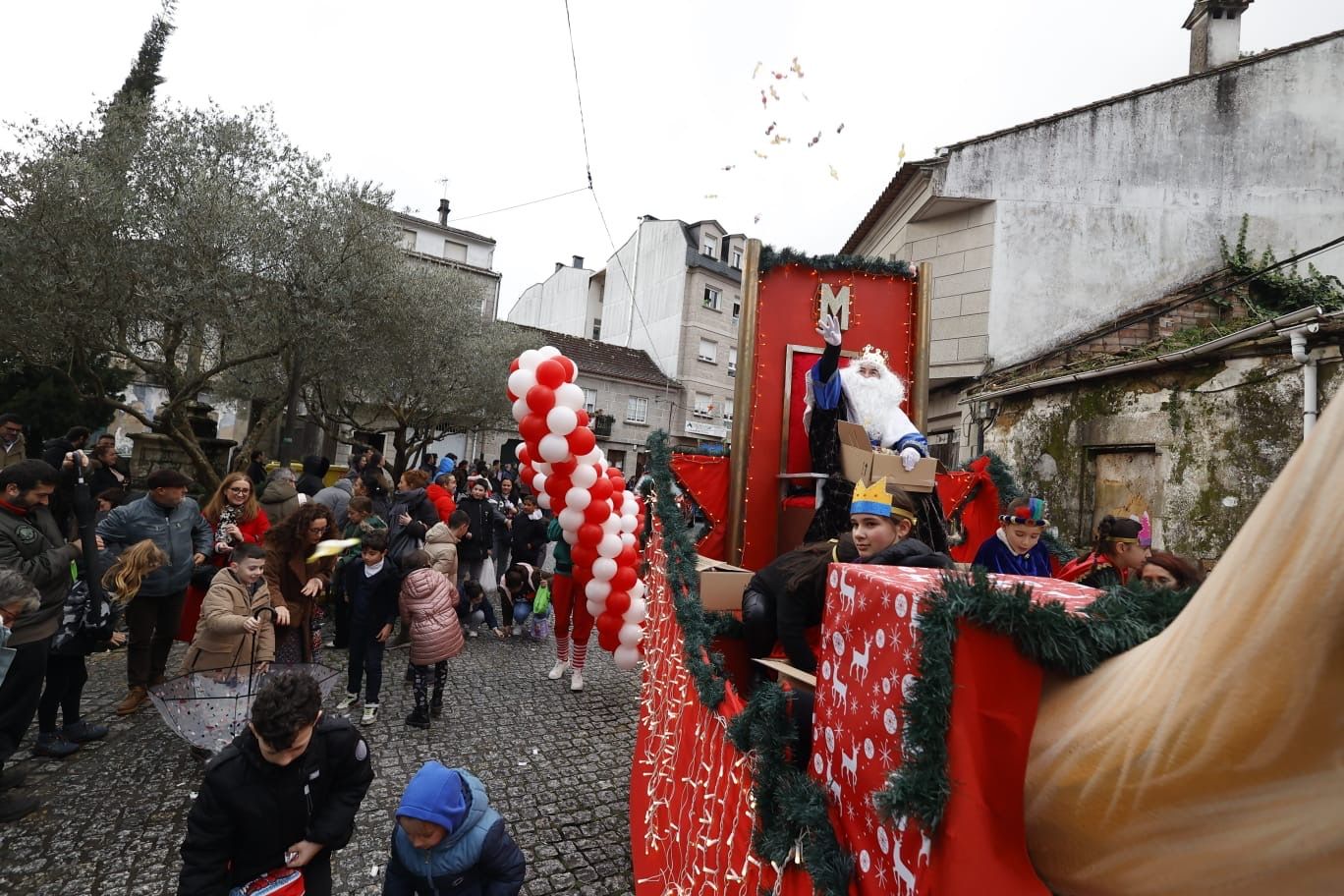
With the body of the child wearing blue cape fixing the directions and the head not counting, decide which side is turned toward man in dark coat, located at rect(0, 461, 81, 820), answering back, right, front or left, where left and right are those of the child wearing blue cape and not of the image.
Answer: right

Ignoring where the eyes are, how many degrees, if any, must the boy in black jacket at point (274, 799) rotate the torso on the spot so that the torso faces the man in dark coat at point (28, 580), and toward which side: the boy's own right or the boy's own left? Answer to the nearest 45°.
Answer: approximately 135° to the boy's own right

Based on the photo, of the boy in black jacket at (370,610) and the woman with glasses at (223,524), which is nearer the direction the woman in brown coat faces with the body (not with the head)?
the boy in black jacket

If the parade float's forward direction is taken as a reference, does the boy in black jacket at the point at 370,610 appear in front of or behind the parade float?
behind

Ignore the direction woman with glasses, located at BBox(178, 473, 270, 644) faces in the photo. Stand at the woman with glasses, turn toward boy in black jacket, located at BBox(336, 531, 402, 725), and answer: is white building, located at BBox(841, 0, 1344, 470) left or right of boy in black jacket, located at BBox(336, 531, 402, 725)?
left

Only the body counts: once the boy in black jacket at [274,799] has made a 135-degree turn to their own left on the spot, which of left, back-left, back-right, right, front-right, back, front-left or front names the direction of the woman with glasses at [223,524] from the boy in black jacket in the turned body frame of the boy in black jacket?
front-left

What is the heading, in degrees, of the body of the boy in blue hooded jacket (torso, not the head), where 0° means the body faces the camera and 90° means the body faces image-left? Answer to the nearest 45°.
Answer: approximately 45°

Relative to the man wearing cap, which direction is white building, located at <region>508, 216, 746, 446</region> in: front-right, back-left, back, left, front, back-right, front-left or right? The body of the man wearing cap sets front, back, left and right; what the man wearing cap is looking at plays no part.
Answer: left

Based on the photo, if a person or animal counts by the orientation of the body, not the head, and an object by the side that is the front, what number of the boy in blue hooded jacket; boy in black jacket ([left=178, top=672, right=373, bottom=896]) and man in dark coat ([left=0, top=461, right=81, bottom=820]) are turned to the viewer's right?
1

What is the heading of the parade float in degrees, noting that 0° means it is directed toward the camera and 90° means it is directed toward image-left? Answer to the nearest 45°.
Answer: approximately 315°

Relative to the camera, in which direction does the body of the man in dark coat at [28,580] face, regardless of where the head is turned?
to the viewer's right

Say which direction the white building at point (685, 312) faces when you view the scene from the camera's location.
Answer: facing the viewer and to the right of the viewer

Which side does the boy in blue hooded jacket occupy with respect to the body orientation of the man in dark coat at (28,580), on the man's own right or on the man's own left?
on the man's own right

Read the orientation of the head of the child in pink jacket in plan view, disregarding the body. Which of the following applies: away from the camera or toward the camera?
away from the camera
